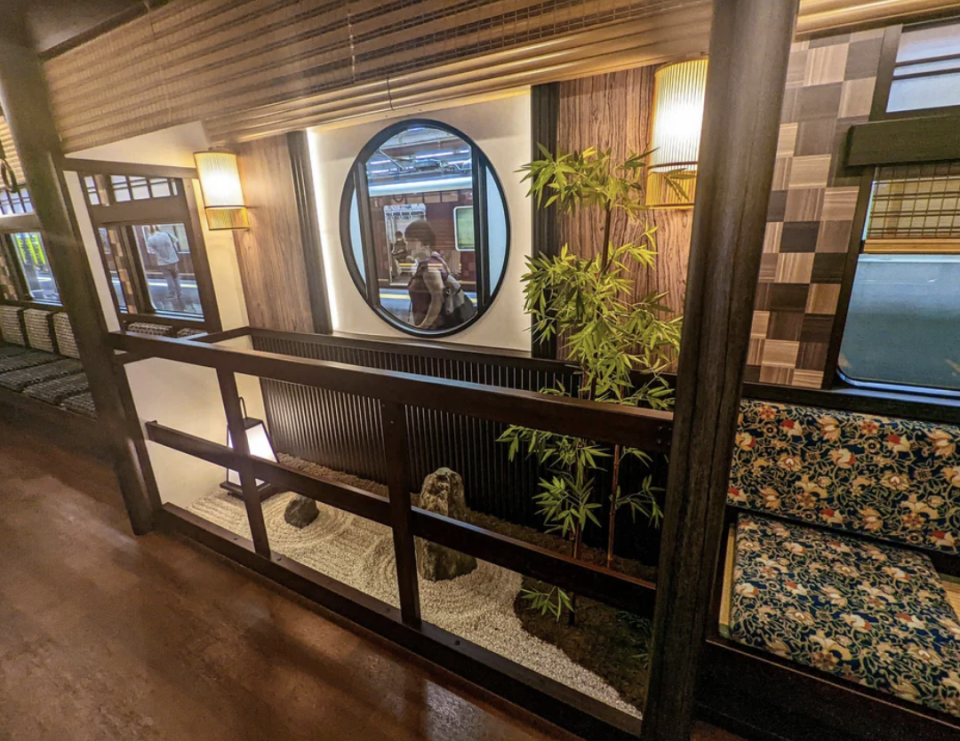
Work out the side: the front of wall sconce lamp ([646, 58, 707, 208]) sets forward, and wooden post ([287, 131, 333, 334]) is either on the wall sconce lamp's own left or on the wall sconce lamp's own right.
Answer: on the wall sconce lamp's own right

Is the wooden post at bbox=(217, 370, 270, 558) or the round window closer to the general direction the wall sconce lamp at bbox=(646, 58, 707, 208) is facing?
the wooden post

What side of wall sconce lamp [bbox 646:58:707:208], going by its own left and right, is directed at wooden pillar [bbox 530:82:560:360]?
right

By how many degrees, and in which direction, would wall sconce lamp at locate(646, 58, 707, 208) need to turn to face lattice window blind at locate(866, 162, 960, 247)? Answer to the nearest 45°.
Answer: approximately 135° to its left

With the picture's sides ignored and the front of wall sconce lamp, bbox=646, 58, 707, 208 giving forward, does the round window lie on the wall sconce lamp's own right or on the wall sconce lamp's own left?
on the wall sconce lamp's own right

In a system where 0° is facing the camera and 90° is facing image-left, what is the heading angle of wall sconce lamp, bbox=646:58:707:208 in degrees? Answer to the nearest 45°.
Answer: approximately 45°

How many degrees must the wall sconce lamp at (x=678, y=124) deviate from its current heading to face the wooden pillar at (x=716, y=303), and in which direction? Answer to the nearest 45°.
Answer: approximately 45° to its left

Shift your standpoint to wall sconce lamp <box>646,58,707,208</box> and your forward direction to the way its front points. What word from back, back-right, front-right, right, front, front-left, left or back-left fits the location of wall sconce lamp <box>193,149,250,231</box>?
front-right
